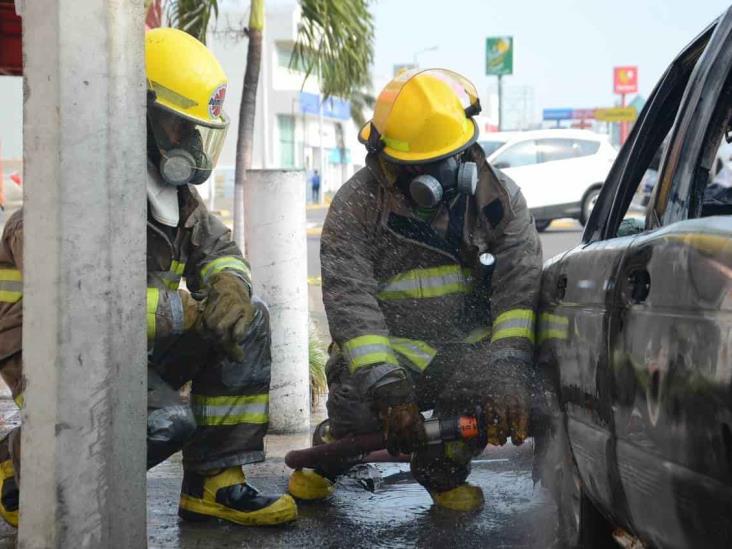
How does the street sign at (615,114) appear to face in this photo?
toward the camera

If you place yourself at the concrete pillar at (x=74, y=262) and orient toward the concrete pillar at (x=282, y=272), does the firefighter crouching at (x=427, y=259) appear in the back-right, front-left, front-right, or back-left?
front-right

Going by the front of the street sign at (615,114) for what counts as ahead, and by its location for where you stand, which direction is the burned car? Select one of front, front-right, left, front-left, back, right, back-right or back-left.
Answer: front

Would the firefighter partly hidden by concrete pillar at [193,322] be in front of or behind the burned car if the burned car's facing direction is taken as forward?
behind

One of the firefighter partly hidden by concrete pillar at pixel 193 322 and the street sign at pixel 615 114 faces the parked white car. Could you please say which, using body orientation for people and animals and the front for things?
the street sign

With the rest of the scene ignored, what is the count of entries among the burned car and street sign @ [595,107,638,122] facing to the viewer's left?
0

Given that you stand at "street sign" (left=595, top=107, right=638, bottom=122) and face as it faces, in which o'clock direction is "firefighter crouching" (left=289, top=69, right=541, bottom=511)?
The firefighter crouching is roughly at 12 o'clock from the street sign.

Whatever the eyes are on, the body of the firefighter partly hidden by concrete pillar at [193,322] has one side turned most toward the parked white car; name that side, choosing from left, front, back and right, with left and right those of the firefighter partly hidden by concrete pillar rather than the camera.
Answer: left

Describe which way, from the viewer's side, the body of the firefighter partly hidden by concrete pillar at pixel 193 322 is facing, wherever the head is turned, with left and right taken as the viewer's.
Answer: facing the viewer and to the right of the viewer

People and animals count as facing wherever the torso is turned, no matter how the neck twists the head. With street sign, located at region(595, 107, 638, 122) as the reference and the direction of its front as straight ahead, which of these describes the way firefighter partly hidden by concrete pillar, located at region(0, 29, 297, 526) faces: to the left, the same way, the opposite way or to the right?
to the left

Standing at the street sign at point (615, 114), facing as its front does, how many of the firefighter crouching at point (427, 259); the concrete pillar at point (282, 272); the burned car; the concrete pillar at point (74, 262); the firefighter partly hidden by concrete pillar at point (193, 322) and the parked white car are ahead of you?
6

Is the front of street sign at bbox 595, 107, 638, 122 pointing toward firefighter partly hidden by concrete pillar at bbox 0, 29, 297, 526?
yes
